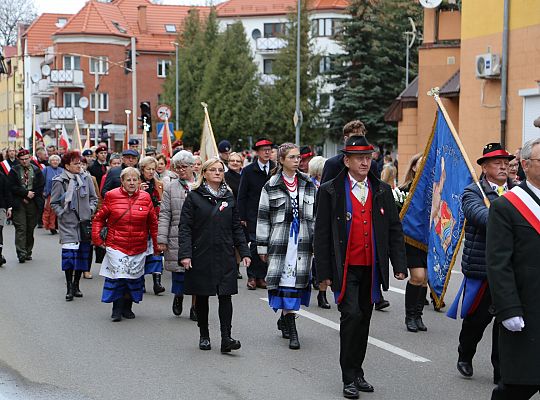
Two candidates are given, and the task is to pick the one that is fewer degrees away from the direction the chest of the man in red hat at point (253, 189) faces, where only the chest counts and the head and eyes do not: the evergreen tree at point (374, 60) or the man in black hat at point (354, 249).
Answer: the man in black hat

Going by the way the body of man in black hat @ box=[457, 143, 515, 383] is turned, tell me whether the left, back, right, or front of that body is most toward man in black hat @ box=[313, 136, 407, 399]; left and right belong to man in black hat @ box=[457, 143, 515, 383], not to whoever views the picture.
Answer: right

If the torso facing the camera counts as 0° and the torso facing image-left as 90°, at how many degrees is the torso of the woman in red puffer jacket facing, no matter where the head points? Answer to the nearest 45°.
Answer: approximately 0°

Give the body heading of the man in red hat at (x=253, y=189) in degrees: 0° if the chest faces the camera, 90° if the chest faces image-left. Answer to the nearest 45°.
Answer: approximately 315°
